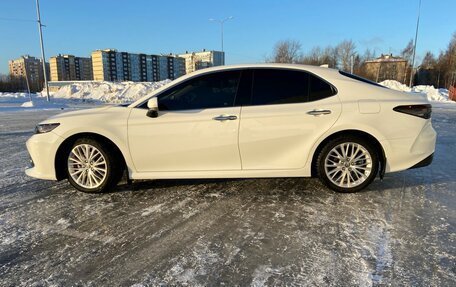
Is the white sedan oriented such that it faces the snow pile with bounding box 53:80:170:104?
no

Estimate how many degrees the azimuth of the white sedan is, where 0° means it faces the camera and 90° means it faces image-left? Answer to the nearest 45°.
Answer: approximately 90°
